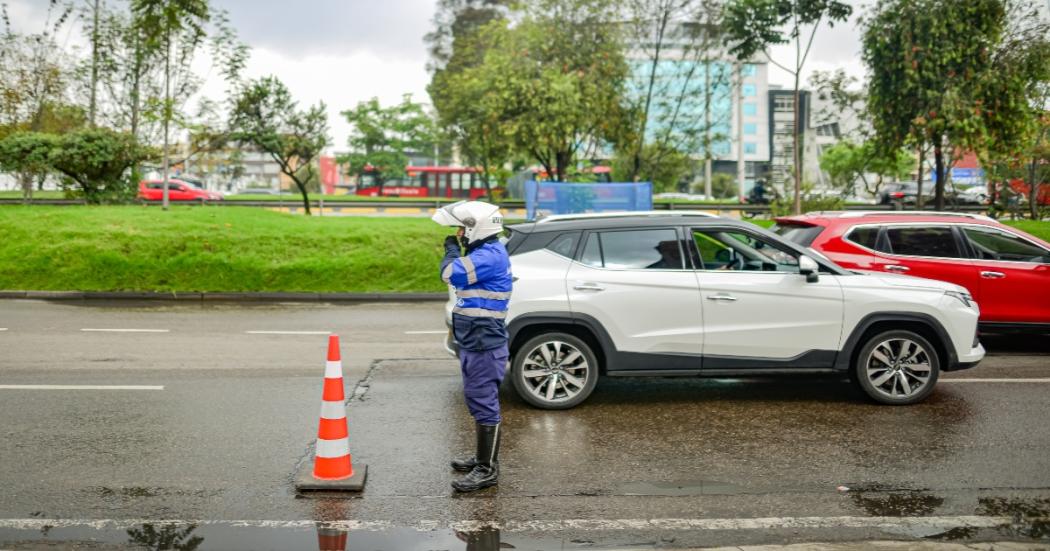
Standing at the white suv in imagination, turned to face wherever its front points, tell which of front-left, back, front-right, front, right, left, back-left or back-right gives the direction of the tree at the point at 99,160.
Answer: back-left

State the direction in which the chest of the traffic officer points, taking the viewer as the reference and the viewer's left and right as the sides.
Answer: facing to the left of the viewer

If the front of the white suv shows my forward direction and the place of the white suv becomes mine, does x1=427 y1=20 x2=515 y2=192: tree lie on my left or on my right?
on my left

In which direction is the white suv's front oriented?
to the viewer's right

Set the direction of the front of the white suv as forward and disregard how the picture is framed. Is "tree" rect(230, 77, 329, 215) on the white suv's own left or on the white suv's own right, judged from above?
on the white suv's own left

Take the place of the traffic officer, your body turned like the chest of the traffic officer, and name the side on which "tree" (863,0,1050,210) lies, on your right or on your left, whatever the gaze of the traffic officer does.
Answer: on your right

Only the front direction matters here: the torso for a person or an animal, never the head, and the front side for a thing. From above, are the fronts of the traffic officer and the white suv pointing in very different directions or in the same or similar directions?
very different directions

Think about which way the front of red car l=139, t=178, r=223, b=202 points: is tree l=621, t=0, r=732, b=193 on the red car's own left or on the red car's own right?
on the red car's own right
